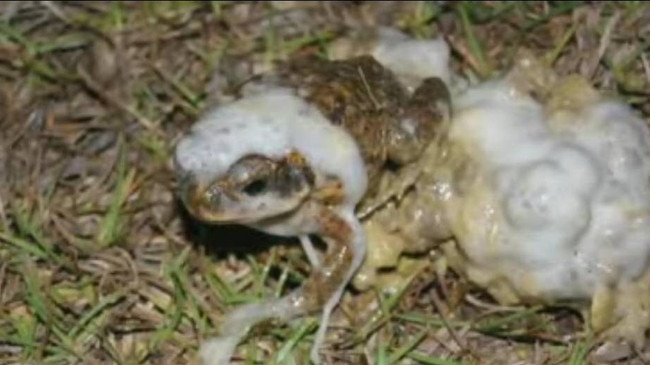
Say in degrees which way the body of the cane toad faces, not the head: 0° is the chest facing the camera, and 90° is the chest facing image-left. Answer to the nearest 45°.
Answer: approximately 45°
